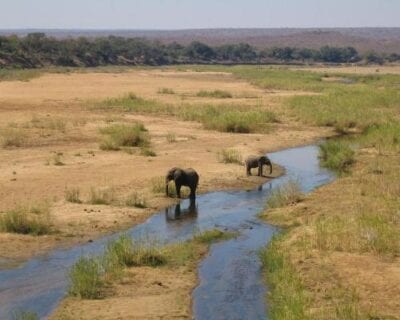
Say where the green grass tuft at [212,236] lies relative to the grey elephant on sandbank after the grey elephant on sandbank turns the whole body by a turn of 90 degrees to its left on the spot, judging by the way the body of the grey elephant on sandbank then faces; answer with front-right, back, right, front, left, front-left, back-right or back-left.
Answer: back

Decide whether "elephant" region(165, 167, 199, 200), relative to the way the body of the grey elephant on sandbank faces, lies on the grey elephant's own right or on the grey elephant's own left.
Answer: on the grey elephant's own right

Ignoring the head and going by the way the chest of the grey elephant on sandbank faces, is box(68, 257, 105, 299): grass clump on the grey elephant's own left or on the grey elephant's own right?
on the grey elephant's own right

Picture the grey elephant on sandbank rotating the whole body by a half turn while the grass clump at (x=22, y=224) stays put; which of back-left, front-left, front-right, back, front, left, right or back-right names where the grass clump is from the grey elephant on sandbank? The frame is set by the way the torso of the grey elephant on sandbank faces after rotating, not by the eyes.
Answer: front-left

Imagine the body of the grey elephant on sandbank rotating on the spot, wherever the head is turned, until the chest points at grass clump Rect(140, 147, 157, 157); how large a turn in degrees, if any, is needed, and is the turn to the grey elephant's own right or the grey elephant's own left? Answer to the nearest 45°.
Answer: approximately 135° to the grey elephant's own left

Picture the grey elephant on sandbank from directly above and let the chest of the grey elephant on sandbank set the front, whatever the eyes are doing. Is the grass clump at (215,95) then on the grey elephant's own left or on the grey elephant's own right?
on the grey elephant's own left

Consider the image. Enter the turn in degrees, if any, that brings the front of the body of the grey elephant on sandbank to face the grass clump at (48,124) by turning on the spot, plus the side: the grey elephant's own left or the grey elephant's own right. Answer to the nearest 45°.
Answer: approximately 135° to the grey elephant's own left

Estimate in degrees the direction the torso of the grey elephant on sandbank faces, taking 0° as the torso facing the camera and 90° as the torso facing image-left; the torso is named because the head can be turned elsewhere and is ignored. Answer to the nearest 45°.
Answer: approximately 270°

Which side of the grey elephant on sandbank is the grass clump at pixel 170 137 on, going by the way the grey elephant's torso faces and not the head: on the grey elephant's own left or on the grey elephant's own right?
on the grey elephant's own left

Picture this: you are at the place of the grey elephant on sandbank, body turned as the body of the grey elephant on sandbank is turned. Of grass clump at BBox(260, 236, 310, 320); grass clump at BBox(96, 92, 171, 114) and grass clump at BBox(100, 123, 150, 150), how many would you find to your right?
1

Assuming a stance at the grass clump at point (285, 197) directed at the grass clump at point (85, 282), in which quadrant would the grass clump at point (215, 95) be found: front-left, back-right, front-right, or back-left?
back-right

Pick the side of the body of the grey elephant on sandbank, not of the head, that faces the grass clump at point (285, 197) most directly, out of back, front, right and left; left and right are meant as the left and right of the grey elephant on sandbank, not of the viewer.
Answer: right

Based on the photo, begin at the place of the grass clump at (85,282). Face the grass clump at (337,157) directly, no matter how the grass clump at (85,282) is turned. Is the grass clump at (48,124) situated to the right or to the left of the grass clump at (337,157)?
left

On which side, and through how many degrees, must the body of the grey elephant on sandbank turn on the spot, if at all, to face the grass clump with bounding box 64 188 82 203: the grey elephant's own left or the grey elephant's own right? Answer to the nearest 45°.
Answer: approximately 135° to the grey elephant's own right
